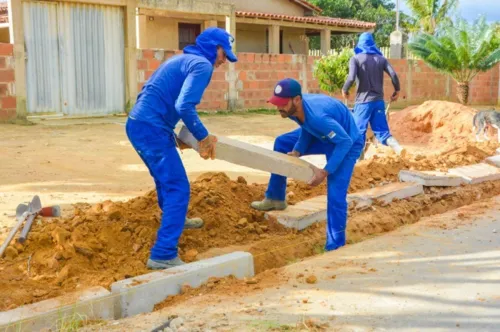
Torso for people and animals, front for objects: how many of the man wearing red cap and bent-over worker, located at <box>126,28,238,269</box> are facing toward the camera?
0

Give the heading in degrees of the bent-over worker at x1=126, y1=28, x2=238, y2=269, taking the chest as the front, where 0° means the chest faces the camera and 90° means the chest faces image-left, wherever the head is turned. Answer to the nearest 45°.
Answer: approximately 270°

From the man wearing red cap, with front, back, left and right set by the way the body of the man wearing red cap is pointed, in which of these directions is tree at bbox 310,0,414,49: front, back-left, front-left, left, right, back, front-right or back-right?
right

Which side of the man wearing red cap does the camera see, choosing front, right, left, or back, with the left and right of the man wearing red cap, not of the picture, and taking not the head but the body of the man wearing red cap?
left

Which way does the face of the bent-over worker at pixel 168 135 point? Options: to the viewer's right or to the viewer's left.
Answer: to the viewer's right

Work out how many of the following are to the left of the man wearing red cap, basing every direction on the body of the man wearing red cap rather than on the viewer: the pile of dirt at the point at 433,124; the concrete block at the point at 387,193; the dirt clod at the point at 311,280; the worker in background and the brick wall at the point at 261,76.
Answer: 1

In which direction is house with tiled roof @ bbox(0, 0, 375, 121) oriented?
toward the camera

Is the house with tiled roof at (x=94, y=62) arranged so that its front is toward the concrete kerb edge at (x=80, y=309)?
yes

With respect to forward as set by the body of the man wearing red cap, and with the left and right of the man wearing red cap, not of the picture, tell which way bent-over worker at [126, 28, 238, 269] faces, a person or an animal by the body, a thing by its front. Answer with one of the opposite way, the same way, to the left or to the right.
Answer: the opposite way

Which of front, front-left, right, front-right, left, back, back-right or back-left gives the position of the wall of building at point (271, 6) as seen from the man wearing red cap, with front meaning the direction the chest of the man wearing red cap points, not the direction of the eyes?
right

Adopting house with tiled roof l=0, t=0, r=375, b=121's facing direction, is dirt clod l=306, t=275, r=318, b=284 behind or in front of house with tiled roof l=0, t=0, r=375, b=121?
in front

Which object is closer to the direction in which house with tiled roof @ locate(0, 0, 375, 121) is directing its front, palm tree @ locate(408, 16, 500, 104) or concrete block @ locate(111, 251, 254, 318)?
the concrete block

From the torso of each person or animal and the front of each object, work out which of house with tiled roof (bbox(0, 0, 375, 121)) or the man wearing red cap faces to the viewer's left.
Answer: the man wearing red cap

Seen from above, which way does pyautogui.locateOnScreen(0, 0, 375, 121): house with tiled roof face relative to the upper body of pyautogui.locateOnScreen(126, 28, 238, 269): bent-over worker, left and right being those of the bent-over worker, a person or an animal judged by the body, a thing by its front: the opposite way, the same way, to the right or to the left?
to the right

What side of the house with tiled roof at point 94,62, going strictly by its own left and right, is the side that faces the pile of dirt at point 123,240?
front

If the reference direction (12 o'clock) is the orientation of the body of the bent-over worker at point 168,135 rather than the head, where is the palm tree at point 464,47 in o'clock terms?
The palm tree is roughly at 10 o'clock from the bent-over worker.

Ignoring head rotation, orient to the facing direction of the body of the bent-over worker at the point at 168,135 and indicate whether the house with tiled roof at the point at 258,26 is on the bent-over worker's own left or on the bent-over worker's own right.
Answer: on the bent-over worker's own left

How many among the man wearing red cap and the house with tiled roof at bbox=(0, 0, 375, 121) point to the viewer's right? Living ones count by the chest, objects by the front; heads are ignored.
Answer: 0
